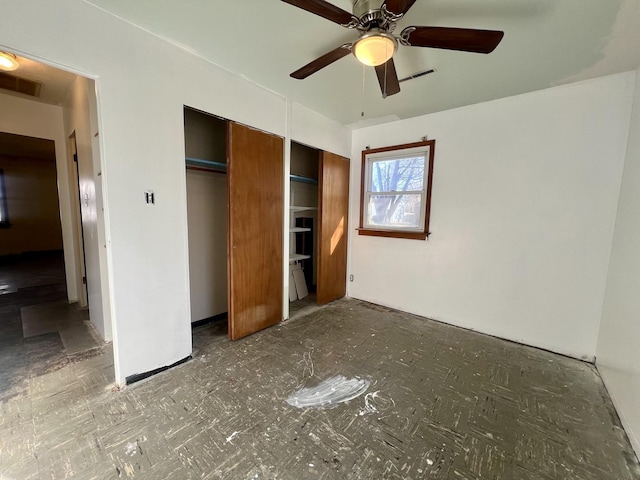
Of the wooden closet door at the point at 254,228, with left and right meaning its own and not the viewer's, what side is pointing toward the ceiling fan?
front

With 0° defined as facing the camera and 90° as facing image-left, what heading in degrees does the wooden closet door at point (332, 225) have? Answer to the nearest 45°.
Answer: approximately 315°

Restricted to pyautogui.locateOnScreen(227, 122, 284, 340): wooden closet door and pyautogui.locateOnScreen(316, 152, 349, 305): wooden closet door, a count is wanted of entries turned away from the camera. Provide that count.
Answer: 0

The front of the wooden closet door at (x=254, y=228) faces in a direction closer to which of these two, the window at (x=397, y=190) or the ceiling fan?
the ceiling fan

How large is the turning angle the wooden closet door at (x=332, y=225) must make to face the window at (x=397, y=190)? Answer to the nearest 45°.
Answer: approximately 45° to its left

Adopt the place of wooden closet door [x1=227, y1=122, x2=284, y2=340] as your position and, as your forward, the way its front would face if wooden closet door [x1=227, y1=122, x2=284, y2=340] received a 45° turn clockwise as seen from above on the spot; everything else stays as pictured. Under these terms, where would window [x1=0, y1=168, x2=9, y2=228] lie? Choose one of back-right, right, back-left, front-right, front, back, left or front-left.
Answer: back-right

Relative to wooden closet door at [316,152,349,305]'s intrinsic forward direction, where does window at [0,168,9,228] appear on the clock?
The window is roughly at 5 o'clock from the wooden closet door.

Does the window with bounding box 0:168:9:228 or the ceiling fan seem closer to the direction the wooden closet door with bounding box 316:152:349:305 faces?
the ceiling fan

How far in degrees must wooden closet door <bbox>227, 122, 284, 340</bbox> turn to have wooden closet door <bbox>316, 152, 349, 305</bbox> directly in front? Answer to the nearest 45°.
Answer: approximately 90° to its left

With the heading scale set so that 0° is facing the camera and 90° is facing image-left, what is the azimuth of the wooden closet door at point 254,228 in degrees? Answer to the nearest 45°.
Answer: approximately 315°

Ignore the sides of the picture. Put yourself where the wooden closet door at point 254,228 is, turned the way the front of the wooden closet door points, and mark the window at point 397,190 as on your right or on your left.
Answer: on your left

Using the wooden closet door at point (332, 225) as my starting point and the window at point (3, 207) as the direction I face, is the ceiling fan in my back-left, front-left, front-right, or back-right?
back-left

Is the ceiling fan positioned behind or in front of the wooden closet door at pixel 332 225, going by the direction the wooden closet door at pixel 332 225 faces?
in front
